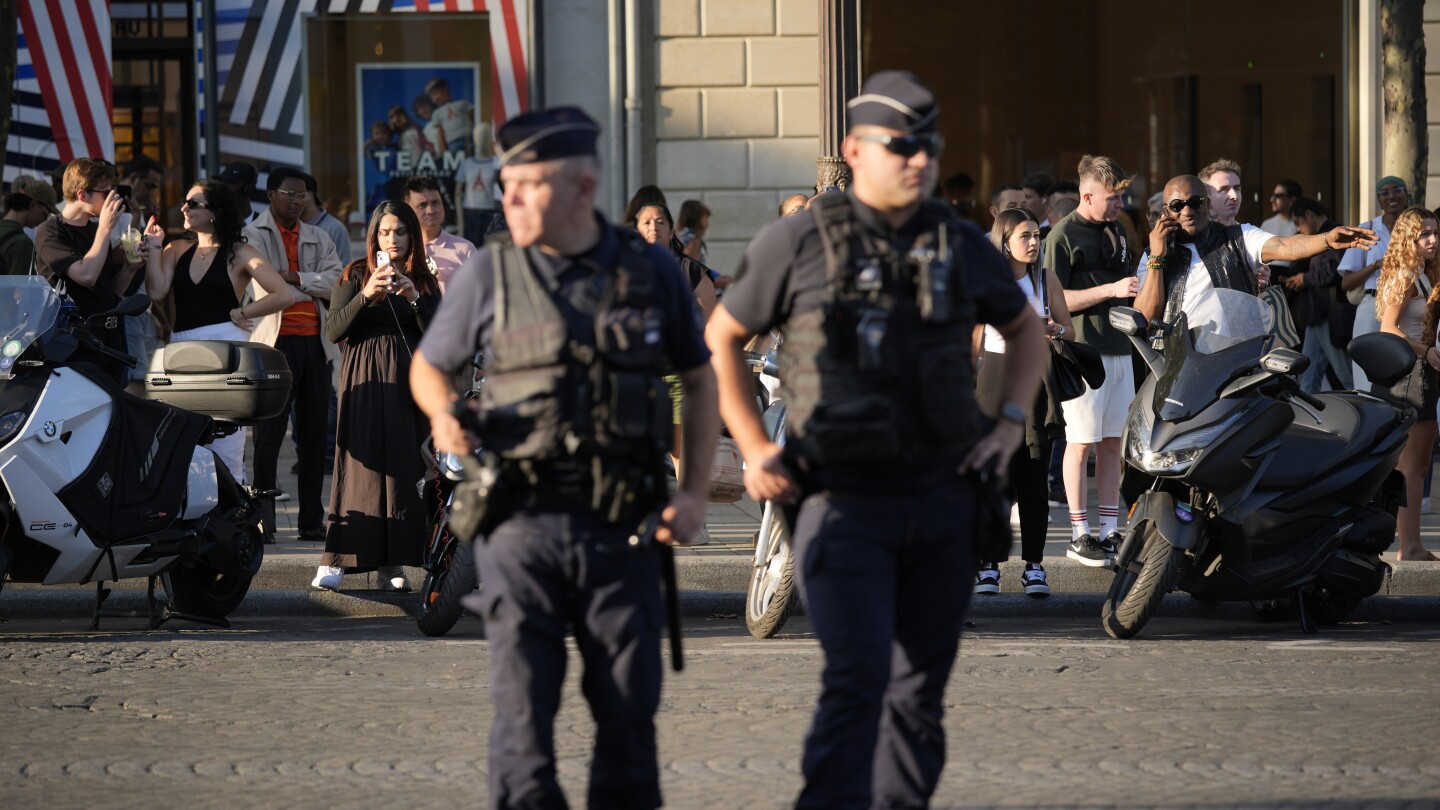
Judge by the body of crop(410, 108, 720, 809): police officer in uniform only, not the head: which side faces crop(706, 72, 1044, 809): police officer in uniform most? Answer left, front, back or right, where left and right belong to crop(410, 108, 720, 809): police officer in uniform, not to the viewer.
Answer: left

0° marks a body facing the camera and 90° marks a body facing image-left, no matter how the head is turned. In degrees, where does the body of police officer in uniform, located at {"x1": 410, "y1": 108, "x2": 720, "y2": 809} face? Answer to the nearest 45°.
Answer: approximately 0°

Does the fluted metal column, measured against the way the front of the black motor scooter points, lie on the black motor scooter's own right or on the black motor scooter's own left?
on the black motor scooter's own right

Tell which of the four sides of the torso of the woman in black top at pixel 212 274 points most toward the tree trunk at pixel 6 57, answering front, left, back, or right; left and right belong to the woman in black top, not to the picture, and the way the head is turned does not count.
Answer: right

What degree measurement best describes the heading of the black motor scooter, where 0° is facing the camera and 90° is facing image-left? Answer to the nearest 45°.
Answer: approximately 45°

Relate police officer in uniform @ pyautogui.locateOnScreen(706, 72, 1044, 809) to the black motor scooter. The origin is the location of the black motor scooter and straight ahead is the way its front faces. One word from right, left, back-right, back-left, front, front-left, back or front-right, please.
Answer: front-left

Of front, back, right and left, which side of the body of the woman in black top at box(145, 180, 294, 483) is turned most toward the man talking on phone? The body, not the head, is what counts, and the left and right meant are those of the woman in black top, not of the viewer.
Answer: left

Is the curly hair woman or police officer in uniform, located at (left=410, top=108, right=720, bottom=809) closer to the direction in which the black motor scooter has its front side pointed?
the police officer in uniform

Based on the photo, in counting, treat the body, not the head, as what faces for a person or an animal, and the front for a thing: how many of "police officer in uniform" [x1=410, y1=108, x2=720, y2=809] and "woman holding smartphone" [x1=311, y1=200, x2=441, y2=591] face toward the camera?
2

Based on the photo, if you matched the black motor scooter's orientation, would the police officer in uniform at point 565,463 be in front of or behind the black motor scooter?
in front

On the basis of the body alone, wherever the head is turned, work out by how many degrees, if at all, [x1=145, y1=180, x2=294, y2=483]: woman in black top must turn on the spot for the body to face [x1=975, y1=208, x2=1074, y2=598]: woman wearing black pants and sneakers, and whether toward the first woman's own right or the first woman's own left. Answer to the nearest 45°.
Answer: approximately 90° to the first woman's own left

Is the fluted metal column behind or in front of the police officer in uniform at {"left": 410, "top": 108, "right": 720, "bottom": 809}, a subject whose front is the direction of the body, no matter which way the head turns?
behind

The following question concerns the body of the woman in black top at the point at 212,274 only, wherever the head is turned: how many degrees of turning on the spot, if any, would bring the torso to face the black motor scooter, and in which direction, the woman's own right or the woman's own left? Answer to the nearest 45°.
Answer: approximately 90° to the woman's own left
